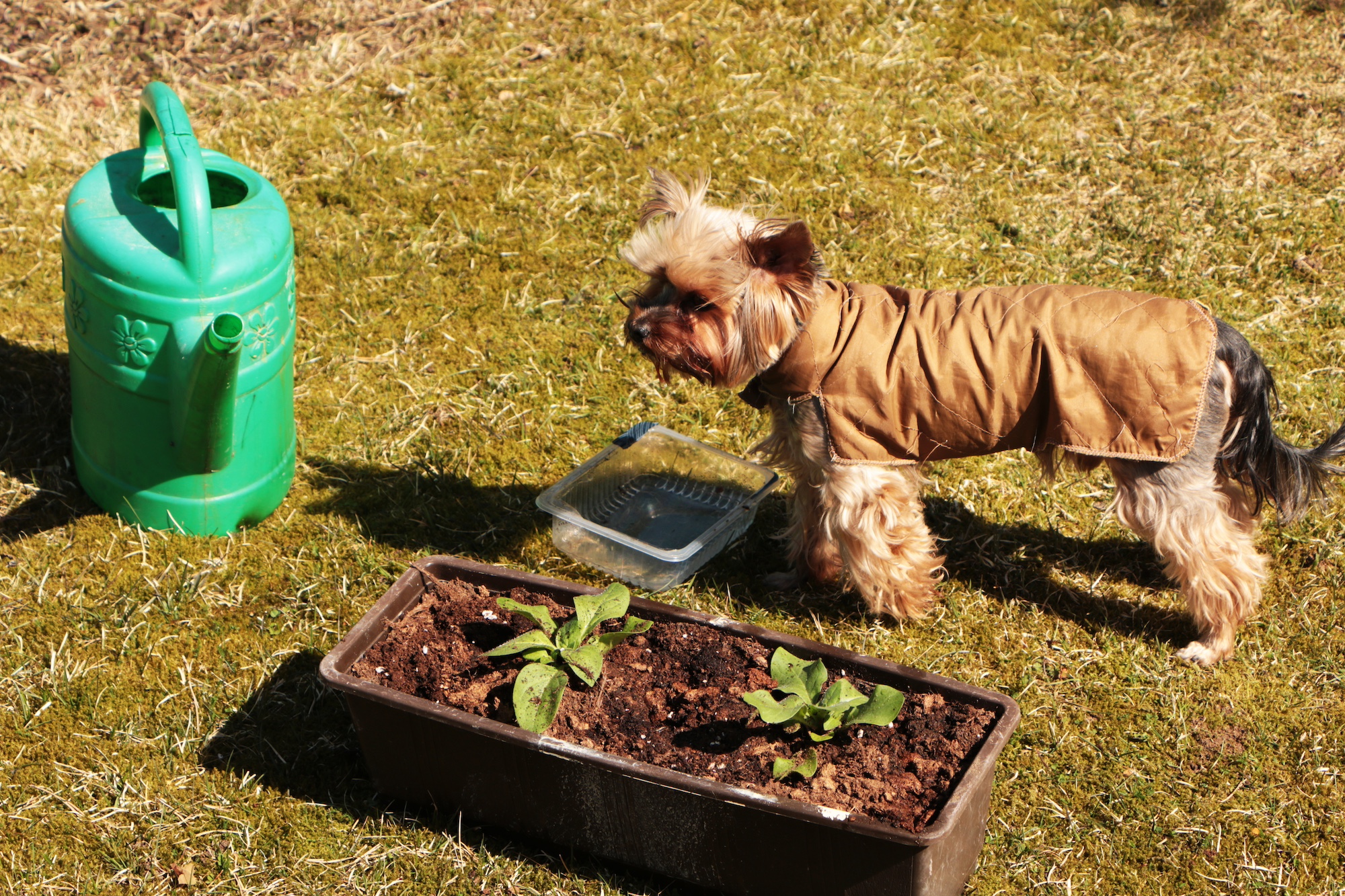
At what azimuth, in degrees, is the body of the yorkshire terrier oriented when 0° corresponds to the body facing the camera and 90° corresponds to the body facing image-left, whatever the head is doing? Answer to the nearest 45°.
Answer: approximately 90°

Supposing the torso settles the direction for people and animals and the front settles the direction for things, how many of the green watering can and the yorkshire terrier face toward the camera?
1

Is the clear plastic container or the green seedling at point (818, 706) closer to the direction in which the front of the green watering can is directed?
the green seedling

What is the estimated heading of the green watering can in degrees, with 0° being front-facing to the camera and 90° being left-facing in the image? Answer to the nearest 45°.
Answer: approximately 0°

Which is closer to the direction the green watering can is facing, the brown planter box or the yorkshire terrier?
the brown planter box

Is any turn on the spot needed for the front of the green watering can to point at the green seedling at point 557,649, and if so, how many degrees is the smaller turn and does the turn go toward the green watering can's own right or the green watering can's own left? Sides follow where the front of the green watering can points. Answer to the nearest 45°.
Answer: approximately 45° to the green watering can's own left

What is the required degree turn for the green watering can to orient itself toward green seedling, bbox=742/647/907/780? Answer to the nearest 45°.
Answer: approximately 45° to its left

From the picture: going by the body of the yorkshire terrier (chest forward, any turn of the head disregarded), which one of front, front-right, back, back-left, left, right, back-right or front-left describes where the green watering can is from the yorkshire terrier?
front

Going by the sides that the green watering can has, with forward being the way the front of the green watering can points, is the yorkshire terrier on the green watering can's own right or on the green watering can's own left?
on the green watering can's own left

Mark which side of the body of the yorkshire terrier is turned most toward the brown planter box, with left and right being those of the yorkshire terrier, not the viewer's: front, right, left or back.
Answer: left
